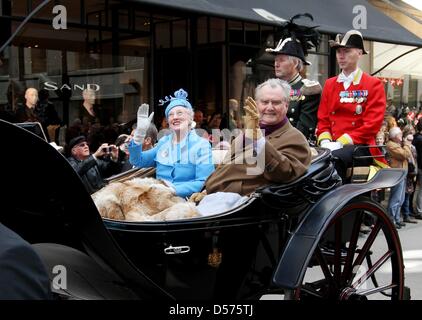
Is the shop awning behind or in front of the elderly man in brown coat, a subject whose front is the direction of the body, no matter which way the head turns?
behind

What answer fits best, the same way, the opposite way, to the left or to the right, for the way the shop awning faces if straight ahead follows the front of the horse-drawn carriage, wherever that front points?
to the left

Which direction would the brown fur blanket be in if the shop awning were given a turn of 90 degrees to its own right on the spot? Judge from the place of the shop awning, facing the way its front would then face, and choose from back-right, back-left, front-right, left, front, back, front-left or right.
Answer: front-left

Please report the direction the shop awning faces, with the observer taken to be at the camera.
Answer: facing the viewer and to the right of the viewer

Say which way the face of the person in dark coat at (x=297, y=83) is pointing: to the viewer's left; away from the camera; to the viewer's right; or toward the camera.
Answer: to the viewer's left

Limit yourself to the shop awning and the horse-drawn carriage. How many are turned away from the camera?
0

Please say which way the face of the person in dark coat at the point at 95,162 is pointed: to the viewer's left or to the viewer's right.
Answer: to the viewer's right
